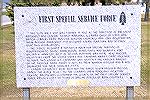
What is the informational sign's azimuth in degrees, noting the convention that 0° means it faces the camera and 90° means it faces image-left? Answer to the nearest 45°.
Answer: approximately 0°
